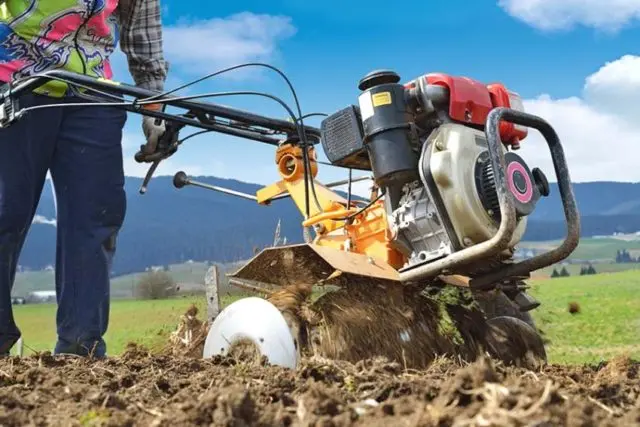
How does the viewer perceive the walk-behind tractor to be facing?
facing the viewer and to the right of the viewer

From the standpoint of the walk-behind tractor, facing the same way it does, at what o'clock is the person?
The person is roughly at 5 o'clock from the walk-behind tractor.
